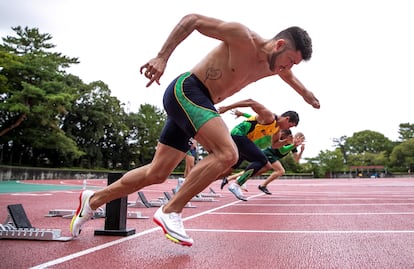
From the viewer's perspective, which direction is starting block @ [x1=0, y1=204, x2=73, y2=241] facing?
to the viewer's right

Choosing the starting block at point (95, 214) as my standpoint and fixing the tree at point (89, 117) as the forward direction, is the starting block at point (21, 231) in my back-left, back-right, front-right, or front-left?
back-left

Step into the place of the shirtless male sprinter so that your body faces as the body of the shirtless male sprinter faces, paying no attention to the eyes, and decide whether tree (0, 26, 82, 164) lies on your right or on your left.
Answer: on your left

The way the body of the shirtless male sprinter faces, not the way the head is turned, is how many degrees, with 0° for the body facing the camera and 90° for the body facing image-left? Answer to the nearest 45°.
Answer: approximately 270°

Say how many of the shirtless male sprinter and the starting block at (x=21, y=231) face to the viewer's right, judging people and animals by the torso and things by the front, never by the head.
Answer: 2

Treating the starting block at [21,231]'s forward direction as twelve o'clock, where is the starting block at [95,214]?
the starting block at [95,214] is roughly at 10 o'clock from the starting block at [21,231].

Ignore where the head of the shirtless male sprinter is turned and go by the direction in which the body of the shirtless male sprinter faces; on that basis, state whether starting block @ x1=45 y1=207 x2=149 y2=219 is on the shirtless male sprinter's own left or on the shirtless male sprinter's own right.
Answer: on the shirtless male sprinter's own left
